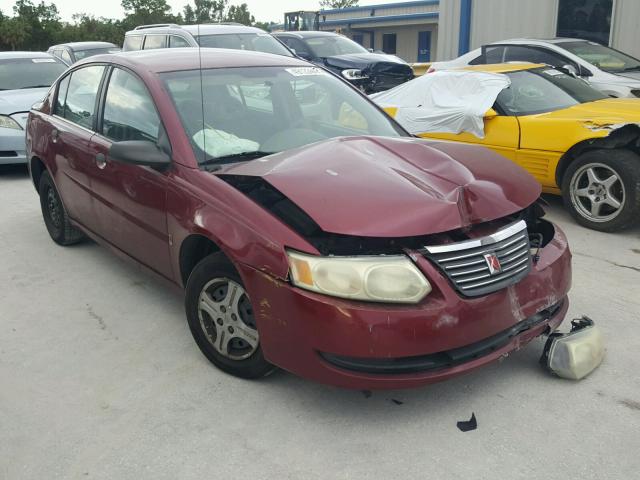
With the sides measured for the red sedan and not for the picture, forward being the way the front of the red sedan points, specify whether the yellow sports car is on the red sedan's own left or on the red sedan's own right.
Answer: on the red sedan's own left

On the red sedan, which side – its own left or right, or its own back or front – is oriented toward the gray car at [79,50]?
back

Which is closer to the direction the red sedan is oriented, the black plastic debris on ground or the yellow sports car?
the black plastic debris on ground

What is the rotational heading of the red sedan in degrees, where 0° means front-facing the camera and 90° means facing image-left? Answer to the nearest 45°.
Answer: approximately 315°

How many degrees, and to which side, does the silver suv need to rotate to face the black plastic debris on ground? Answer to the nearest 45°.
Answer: approximately 45° to its right

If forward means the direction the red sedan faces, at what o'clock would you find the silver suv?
The silver suv is roughly at 7 o'clock from the red sedan.

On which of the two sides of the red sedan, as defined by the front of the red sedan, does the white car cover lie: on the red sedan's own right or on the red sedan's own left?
on the red sedan's own left
